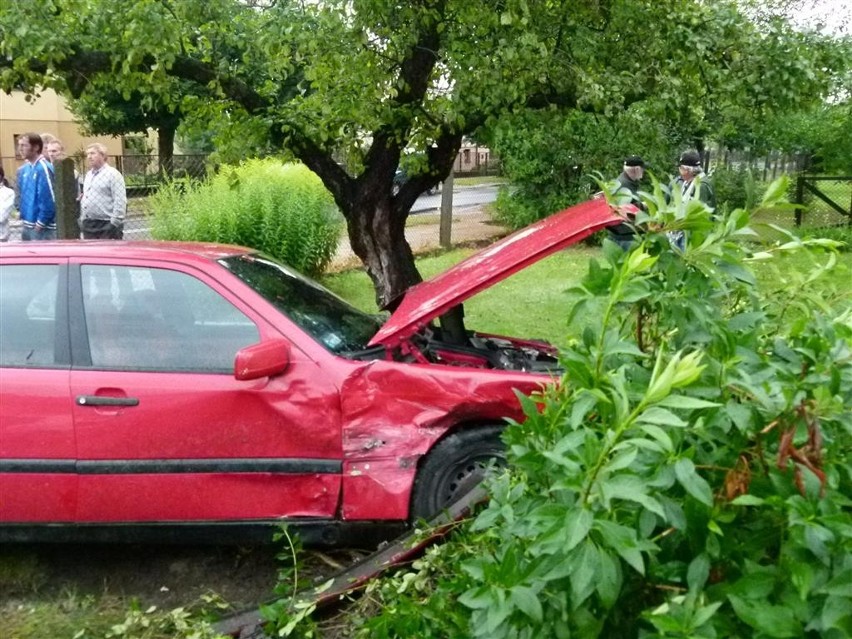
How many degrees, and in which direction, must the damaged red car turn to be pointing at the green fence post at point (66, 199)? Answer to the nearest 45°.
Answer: approximately 90° to its left

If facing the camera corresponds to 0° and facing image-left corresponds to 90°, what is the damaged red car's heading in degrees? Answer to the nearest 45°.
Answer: approximately 270°

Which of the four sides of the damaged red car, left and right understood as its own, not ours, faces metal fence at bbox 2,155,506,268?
left

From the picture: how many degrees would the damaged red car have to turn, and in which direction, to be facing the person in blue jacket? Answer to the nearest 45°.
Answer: approximately 90° to its left

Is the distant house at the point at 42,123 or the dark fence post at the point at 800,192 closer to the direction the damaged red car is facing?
the dark fence post

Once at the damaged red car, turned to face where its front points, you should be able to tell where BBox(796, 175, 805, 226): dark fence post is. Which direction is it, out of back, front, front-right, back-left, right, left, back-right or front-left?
front-left

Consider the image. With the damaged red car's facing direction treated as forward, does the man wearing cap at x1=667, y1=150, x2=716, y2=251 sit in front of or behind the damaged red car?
in front

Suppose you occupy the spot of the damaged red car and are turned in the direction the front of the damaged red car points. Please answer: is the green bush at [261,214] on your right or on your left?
on your left

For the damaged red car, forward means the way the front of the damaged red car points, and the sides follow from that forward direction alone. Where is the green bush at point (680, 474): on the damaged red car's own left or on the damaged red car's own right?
on the damaged red car's own right

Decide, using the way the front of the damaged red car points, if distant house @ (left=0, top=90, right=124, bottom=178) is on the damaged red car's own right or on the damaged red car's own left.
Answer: on the damaged red car's own left
